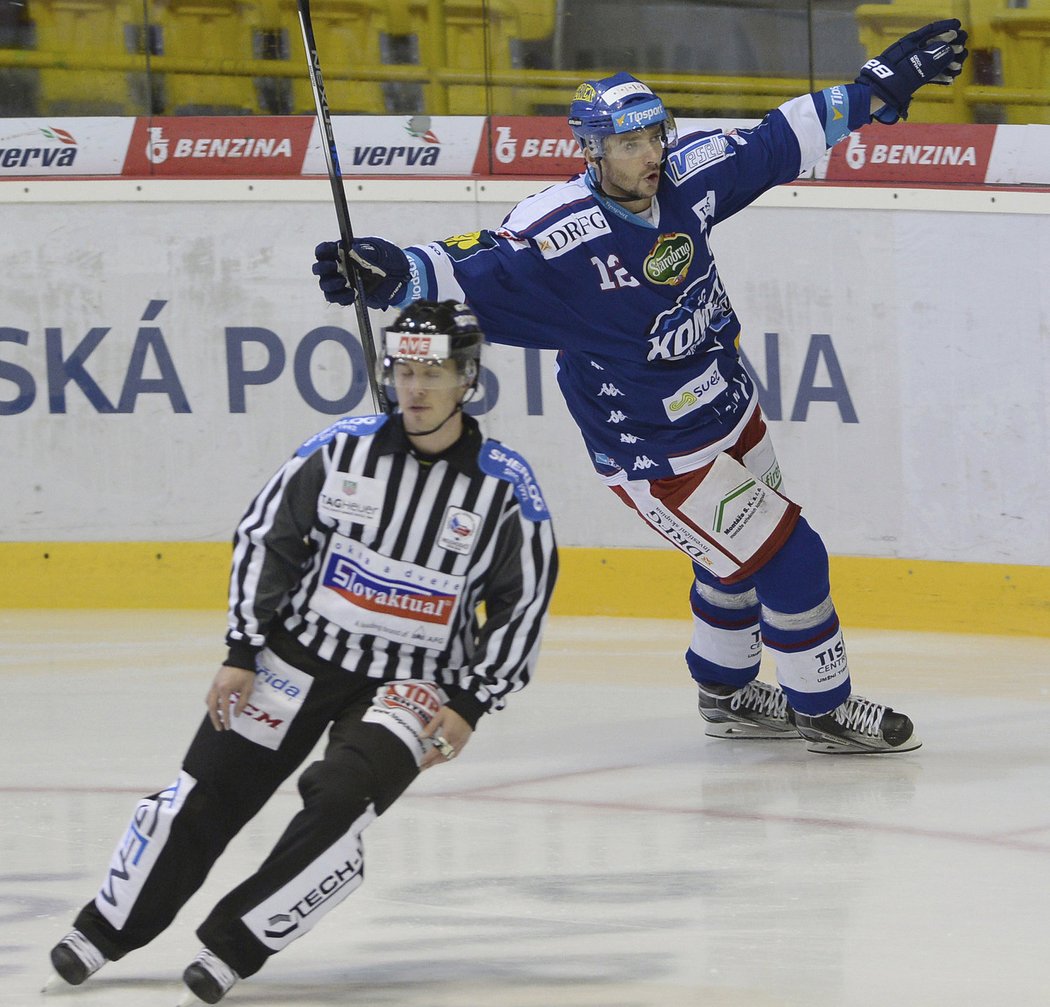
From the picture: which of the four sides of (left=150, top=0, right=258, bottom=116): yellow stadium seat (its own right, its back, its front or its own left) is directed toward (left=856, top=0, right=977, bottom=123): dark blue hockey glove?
left

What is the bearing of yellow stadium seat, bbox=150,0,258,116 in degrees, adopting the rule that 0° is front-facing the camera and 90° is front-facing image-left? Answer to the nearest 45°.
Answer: approximately 0°

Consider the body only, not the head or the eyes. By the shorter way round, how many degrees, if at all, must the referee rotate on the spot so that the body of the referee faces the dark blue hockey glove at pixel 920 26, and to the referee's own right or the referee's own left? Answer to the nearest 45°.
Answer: approximately 135° to the referee's own left

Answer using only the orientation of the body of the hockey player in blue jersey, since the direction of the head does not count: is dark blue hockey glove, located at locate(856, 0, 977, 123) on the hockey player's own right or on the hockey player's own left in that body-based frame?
on the hockey player's own left

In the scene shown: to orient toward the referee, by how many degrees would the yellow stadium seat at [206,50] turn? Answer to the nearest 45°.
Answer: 0° — it already faces them

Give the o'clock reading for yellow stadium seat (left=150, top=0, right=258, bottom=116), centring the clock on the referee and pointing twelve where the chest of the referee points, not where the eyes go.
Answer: The yellow stadium seat is roughly at 6 o'clock from the referee.
